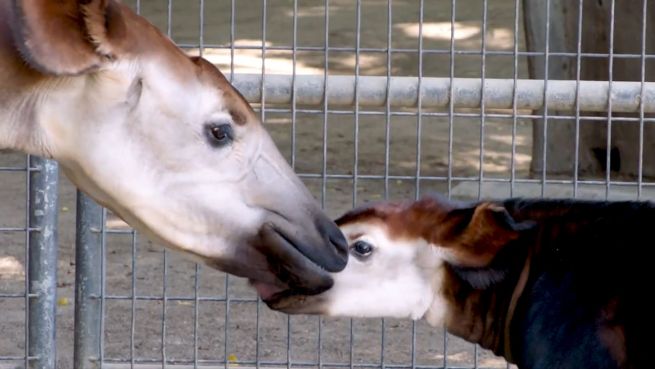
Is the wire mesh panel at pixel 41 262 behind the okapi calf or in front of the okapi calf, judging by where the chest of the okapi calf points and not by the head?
in front

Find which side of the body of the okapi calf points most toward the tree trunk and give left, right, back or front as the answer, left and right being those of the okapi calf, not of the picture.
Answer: right

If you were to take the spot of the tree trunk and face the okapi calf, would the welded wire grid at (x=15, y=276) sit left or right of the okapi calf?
right

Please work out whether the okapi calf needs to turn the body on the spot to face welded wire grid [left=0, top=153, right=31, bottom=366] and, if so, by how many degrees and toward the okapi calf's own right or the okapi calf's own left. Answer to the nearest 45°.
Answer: approximately 45° to the okapi calf's own right

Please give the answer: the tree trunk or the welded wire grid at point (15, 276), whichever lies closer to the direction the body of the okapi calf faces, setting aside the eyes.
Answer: the welded wire grid

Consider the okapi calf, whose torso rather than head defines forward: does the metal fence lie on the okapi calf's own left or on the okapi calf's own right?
on the okapi calf's own right

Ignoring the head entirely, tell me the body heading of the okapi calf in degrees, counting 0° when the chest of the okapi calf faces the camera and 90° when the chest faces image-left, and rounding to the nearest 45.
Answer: approximately 90°

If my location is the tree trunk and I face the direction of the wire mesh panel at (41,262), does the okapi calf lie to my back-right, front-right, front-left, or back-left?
front-left
